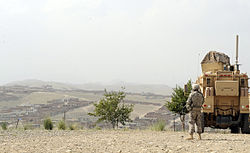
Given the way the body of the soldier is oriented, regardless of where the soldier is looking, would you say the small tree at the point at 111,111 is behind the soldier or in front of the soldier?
in front

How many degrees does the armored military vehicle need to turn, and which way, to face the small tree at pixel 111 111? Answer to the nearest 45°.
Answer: approximately 45° to its left

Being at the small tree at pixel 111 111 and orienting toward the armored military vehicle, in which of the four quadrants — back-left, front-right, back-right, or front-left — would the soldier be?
front-right

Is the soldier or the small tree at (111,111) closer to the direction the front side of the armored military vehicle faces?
the small tree

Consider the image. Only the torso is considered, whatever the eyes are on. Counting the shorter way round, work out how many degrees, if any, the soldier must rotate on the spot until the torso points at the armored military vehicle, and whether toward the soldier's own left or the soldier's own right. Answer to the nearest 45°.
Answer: approximately 45° to the soldier's own right

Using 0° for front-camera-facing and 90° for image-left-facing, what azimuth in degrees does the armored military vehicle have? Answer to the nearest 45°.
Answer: approximately 180°

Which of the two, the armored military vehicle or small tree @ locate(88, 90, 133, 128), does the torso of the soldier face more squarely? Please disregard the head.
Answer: the small tree

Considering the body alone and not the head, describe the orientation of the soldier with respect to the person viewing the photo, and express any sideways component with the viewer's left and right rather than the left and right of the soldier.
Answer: facing away from the viewer and to the left of the viewer
